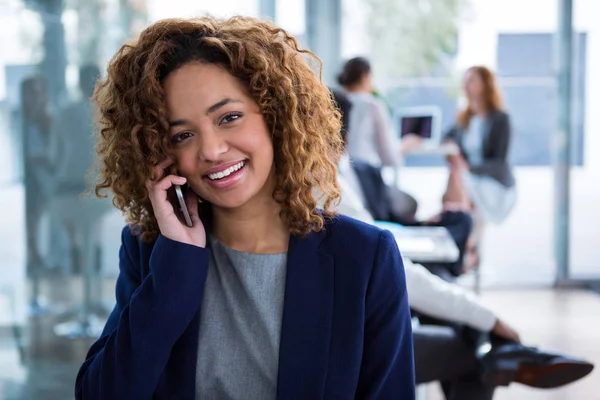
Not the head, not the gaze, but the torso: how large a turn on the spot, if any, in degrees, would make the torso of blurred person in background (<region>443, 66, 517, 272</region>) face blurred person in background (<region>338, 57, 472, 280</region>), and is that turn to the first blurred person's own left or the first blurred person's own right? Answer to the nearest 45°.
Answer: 0° — they already face them

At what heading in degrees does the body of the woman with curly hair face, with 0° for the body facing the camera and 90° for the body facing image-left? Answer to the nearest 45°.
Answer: approximately 0°

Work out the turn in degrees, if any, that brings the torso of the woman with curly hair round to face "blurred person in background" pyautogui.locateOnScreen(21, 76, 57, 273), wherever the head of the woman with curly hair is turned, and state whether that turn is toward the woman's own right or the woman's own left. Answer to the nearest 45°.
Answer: approximately 135° to the woman's own right
